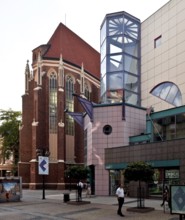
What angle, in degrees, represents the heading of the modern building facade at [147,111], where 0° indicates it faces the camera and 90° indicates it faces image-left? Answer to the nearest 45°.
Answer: approximately 45°

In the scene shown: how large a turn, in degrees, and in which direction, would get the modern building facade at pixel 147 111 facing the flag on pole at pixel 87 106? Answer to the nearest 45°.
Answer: approximately 45° to its right

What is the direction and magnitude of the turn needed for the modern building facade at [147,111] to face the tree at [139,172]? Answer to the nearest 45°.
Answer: approximately 45° to its left
